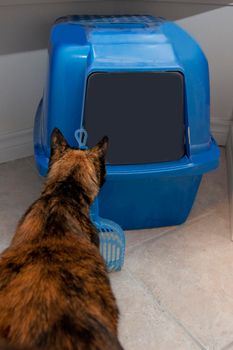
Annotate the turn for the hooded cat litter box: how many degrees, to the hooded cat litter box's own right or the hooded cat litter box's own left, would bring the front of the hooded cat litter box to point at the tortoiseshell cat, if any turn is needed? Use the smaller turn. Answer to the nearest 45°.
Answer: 0° — it already faces it

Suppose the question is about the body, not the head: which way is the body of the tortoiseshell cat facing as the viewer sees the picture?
away from the camera

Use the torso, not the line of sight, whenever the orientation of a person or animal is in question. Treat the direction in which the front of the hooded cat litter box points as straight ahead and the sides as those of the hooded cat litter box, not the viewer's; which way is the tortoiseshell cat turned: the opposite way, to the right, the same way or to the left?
the opposite way

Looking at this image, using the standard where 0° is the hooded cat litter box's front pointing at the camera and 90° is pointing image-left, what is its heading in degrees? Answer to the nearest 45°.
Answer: approximately 0°

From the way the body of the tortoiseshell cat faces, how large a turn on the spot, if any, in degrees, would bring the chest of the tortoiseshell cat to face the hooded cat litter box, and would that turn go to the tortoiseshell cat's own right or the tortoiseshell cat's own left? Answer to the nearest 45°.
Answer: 0° — it already faces it

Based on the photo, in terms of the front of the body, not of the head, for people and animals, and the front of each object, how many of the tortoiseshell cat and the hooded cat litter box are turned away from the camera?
1
